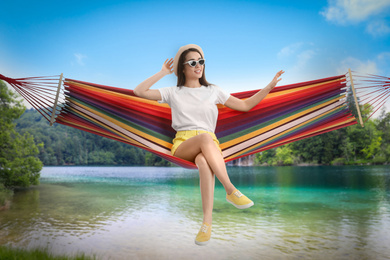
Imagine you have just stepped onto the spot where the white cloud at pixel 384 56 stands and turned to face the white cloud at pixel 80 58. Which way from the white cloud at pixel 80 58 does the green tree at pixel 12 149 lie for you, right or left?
left

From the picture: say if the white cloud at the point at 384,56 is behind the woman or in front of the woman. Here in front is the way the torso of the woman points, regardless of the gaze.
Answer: behind

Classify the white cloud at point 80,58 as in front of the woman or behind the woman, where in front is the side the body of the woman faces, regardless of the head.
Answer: behind

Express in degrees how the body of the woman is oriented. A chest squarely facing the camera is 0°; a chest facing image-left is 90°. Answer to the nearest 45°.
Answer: approximately 0°

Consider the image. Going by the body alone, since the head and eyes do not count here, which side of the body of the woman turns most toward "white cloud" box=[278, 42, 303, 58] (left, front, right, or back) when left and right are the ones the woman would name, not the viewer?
back

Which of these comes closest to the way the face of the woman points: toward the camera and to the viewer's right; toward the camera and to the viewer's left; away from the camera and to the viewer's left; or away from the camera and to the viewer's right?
toward the camera and to the viewer's right

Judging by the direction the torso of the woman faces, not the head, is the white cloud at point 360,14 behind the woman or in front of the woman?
behind

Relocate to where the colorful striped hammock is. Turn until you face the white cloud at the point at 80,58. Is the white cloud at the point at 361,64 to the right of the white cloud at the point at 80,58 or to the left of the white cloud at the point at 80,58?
right

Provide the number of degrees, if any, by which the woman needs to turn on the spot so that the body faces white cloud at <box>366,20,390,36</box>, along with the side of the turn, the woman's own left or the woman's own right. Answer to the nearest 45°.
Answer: approximately 135° to the woman's own left

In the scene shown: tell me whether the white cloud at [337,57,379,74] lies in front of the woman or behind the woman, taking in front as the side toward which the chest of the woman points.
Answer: behind
